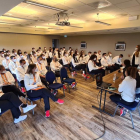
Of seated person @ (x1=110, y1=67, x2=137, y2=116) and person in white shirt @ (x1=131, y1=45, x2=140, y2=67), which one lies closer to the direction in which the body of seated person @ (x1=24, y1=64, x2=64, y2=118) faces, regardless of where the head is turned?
the seated person

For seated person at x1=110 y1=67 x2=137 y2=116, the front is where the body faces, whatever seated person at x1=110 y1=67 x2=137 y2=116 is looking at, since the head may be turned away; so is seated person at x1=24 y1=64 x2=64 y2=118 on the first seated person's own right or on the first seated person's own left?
on the first seated person's own left

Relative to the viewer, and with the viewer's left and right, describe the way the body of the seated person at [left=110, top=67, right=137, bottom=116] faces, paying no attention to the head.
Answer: facing away from the viewer and to the left of the viewer

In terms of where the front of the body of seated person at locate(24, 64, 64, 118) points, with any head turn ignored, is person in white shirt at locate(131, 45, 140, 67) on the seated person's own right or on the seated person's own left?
on the seated person's own left

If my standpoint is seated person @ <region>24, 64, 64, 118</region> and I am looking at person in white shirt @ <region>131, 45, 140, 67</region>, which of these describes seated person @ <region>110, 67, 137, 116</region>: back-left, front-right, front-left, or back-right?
front-right

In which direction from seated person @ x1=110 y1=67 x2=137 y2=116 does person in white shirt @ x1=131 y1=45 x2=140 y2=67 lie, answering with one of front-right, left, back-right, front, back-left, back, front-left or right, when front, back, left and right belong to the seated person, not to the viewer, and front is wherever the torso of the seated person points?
front-right
